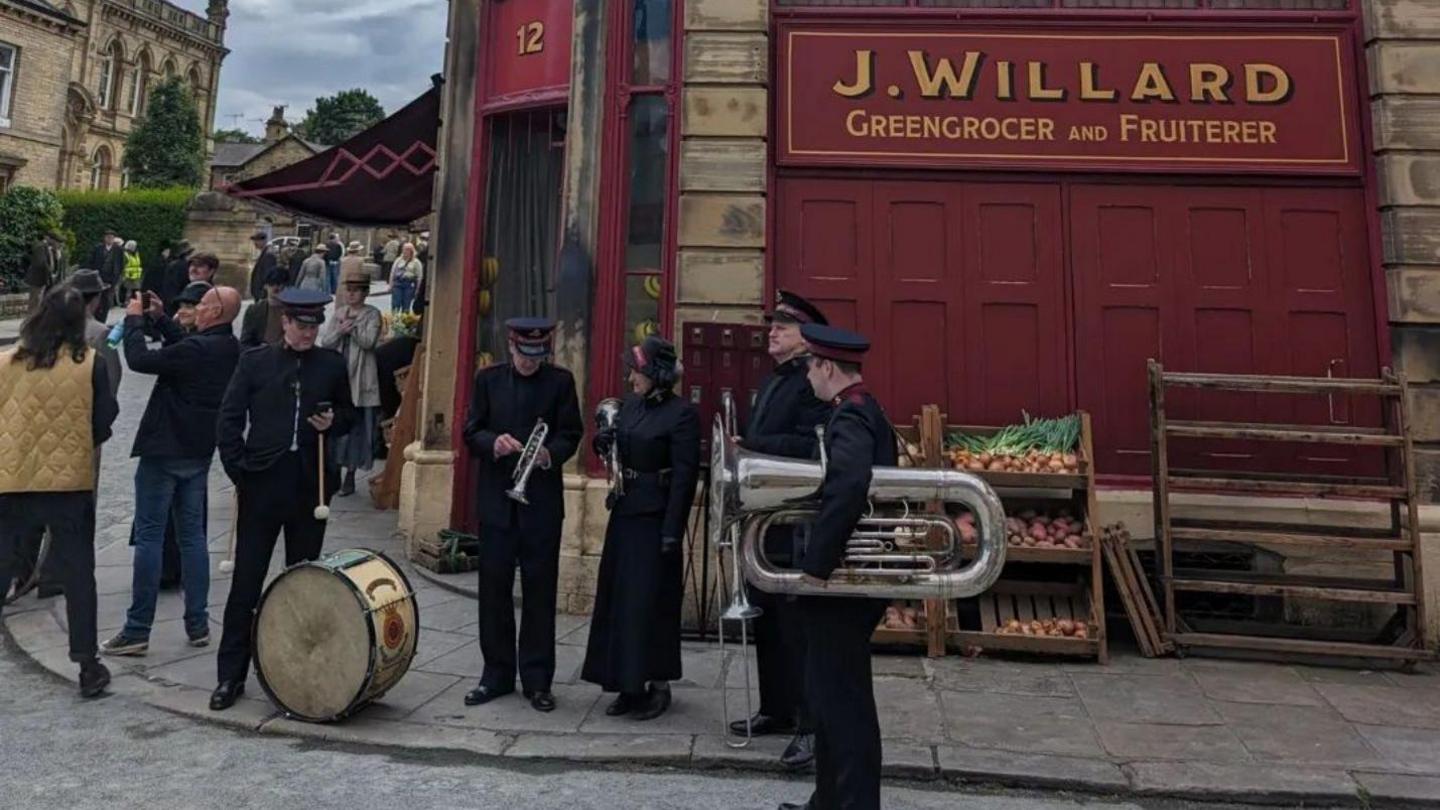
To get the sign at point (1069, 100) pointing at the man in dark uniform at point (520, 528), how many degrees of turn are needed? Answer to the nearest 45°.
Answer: approximately 45° to its right

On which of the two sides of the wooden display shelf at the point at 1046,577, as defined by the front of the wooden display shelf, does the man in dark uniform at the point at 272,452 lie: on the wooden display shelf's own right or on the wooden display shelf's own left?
on the wooden display shelf's own right

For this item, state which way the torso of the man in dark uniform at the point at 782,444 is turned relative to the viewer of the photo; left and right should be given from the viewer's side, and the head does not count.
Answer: facing the viewer and to the left of the viewer

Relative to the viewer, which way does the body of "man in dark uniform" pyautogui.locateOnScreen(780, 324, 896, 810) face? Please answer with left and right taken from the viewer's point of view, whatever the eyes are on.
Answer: facing to the left of the viewer

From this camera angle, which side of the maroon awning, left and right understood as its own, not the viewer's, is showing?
left

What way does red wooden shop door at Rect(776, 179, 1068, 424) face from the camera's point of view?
toward the camera

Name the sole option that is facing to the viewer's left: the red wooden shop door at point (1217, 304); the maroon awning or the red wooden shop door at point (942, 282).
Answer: the maroon awning

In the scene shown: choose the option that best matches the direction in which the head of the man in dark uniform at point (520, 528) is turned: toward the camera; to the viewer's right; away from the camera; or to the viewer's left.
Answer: toward the camera

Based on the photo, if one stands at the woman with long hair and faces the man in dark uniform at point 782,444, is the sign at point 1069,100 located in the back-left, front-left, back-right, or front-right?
front-left

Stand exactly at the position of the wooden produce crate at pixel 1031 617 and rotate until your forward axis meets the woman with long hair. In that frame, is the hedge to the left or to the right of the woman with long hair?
right

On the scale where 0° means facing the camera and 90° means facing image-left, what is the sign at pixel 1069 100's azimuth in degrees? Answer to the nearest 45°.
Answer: approximately 0°

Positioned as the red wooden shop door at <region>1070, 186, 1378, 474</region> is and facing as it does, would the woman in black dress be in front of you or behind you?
in front

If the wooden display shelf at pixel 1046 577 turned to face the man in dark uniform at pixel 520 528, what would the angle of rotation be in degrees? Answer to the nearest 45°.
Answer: approximately 45° to its right

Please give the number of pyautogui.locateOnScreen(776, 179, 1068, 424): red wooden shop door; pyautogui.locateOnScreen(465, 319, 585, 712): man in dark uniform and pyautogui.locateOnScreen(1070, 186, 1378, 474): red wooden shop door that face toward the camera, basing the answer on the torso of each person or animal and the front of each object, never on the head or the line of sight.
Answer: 3

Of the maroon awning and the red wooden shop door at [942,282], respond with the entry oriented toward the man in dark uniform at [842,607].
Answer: the red wooden shop door

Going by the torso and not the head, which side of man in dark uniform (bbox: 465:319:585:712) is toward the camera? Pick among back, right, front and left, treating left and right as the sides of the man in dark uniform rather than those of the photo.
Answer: front

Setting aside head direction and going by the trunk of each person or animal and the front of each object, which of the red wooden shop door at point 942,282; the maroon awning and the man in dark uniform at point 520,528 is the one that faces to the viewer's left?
the maroon awning

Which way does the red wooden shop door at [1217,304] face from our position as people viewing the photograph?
facing the viewer

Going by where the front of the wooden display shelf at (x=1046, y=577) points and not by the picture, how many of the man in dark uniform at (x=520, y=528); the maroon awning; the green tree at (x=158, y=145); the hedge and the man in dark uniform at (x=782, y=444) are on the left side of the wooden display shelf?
0
